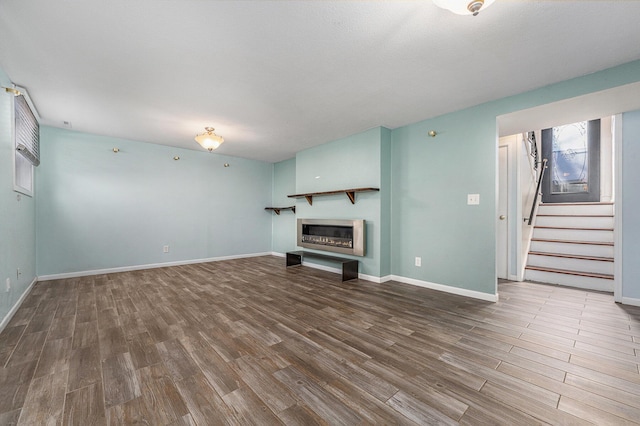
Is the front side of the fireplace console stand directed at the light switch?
no

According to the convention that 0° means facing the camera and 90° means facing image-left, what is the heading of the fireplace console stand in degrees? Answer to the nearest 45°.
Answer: approximately 45°

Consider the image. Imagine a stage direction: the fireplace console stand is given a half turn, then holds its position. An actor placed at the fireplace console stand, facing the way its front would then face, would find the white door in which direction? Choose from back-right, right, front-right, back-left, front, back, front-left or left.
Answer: front-right

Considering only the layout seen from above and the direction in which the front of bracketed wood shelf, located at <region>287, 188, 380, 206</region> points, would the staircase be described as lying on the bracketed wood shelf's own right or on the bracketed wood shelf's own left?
on the bracketed wood shelf's own left

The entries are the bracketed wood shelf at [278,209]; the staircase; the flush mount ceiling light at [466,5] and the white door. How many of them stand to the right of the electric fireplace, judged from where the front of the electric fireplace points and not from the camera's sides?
1

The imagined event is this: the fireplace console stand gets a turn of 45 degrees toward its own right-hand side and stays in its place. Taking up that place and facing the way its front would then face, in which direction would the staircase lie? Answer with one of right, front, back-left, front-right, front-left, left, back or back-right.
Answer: back

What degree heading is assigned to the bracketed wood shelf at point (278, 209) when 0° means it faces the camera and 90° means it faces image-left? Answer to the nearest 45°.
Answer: approximately 45°

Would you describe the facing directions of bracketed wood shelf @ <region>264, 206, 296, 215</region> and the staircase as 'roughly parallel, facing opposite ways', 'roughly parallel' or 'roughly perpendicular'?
roughly parallel

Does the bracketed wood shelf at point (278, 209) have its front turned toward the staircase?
no

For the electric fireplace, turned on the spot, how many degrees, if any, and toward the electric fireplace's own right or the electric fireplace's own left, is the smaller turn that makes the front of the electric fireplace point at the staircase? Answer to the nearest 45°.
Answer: approximately 135° to the electric fireplace's own left

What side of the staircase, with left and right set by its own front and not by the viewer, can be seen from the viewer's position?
front

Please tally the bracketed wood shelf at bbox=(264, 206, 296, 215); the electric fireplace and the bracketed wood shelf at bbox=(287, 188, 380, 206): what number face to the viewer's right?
0

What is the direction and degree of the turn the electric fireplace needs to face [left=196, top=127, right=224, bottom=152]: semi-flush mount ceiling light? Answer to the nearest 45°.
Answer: approximately 45° to its right

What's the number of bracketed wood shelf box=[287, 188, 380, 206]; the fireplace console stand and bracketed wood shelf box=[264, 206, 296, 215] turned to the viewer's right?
0

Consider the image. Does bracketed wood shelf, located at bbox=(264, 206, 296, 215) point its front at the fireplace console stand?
no

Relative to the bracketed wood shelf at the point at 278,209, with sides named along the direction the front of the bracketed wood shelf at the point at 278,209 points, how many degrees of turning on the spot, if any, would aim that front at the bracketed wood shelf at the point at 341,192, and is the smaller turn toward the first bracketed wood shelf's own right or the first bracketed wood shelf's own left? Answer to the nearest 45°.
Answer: approximately 90° to the first bracketed wood shelf's own left

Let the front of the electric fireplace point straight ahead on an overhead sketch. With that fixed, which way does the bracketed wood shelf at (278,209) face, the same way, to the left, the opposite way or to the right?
the same way

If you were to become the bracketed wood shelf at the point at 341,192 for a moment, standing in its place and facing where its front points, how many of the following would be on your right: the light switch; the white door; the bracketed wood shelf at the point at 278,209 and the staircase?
1

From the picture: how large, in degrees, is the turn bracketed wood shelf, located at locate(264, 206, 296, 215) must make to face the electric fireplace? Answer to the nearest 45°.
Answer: approximately 90° to its left

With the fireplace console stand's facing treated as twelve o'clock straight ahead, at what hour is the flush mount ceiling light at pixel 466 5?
The flush mount ceiling light is roughly at 10 o'clock from the fireplace console stand.

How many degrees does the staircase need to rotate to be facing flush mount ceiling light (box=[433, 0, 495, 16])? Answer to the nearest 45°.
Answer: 0° — it already faces it
